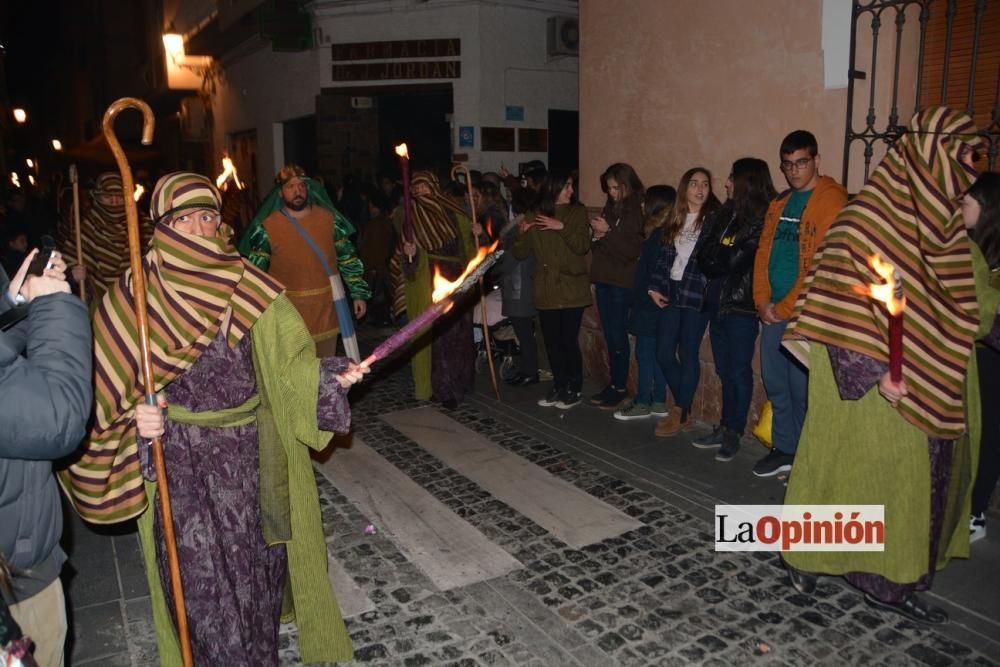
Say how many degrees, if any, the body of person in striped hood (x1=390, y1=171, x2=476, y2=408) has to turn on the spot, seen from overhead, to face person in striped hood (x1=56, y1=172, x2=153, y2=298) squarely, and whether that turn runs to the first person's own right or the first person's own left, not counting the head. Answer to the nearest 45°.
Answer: approximately 45° to the first person's own right

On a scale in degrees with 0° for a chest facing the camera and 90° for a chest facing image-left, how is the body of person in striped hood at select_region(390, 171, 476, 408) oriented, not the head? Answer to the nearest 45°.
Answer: approximately 45°

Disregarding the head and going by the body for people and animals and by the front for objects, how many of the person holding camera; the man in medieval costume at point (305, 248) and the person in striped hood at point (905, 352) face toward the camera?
1

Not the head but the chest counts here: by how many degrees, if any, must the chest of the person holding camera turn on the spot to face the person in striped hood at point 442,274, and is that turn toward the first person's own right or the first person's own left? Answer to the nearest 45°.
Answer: approximately 45° to the first person's own left

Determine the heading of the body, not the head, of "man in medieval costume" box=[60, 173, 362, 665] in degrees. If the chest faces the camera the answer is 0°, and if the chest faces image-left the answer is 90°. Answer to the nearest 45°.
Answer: approximately 0°
